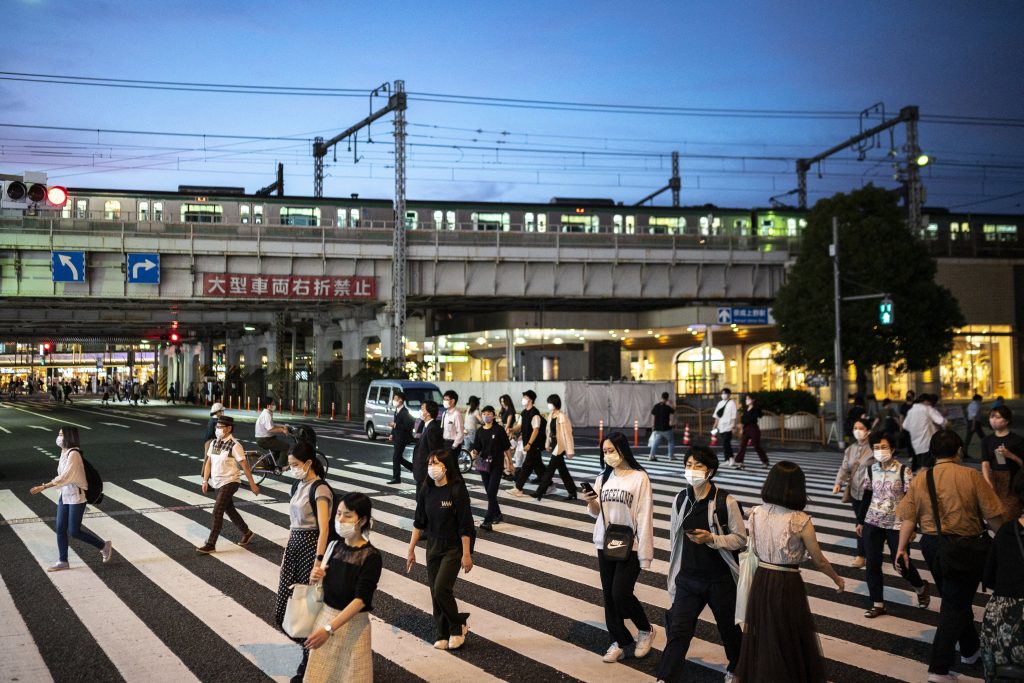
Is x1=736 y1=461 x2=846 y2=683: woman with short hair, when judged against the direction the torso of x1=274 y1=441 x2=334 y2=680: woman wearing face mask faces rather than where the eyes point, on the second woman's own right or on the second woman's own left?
on the second woman's own left

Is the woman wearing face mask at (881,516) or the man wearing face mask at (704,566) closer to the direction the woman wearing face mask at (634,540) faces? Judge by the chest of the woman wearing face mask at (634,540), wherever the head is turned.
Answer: the man wearing face mask

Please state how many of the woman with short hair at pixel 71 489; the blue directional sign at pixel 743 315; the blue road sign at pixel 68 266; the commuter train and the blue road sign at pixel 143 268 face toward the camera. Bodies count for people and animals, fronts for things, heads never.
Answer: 3

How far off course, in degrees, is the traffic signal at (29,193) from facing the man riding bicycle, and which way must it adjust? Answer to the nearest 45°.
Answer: approximately 135° to its left

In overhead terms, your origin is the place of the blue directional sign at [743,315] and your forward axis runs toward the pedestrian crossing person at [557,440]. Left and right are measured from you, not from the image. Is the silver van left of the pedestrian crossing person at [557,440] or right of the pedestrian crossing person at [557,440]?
right

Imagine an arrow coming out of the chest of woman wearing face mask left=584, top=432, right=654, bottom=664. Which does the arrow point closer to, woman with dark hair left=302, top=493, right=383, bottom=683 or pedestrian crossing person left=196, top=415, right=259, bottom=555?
the woman with dark hair

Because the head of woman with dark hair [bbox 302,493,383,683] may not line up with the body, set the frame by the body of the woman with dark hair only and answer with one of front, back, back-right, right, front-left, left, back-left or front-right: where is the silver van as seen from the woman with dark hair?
back-right

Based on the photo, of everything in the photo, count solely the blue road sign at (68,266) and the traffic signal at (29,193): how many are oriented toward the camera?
2

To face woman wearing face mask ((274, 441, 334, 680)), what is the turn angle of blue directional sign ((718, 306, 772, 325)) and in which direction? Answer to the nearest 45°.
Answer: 0° — it already faces them

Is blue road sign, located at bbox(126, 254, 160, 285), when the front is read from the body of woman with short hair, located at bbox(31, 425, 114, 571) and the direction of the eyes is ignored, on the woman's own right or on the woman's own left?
on the woman's own right
